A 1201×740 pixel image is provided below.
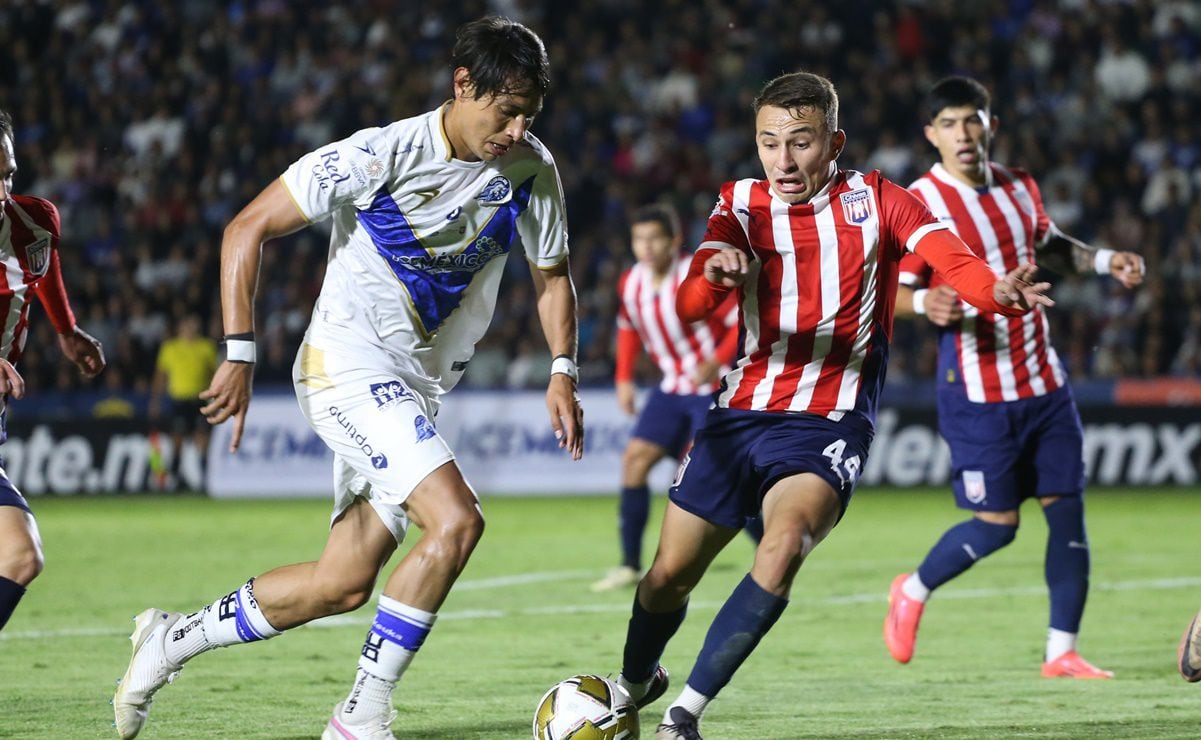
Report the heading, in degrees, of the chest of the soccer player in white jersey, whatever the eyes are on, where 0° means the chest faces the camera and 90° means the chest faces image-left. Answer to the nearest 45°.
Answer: approximately 315°

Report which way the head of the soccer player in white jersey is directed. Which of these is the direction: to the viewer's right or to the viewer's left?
to the viewer's right

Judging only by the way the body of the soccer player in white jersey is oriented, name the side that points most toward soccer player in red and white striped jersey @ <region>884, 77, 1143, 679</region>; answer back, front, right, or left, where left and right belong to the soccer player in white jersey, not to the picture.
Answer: left

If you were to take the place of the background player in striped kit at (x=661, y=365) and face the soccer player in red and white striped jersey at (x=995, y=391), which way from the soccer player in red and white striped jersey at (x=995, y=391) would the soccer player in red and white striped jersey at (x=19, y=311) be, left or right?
right

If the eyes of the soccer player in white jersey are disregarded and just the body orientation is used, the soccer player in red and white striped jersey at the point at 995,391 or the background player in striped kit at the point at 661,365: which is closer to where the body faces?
the soccer player in red and white striped jersey

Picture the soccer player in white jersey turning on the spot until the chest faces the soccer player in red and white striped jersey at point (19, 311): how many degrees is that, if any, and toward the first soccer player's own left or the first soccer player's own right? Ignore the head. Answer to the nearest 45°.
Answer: approximately 180°

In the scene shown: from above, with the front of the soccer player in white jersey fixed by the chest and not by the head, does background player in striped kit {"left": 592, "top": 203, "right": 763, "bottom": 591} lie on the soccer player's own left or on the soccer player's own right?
on the soccer player's own left

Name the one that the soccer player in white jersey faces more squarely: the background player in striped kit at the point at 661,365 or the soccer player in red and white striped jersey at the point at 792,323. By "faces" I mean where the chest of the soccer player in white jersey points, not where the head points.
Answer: the soccer player in red and white striped jersey
